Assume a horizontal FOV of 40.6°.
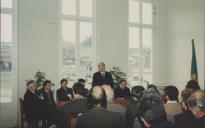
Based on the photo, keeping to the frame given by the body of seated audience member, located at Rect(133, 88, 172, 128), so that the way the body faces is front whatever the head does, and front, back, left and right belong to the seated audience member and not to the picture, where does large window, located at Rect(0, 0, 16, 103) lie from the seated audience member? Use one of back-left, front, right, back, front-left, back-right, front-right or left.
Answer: front-left

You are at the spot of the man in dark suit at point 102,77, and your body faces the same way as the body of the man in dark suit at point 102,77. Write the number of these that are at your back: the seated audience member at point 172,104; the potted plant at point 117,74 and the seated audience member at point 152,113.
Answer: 1

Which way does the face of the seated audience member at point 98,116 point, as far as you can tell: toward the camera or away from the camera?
away from the camera

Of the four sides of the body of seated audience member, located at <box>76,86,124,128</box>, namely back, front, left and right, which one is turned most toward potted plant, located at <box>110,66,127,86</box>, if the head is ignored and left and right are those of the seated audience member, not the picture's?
front

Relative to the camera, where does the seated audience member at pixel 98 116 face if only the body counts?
away from the camera

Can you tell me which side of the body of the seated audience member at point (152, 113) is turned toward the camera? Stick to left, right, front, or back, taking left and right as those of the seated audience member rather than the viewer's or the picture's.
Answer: back

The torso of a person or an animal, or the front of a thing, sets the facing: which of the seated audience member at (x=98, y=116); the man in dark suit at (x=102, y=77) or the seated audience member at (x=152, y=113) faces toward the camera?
the man in dark suit

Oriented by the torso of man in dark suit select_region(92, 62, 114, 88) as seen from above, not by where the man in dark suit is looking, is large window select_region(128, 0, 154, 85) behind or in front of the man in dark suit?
behind

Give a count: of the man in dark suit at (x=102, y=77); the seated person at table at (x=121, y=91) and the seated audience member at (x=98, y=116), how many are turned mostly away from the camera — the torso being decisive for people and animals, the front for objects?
1

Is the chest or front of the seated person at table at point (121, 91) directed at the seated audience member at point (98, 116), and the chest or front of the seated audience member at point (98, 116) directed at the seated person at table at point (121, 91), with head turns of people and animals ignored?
yes
